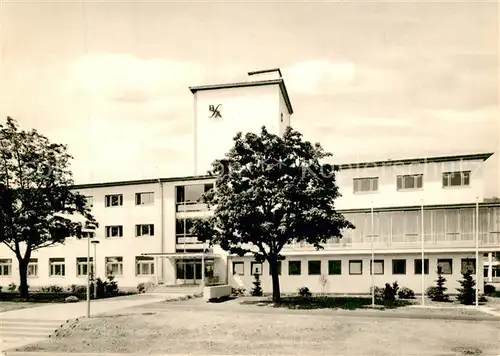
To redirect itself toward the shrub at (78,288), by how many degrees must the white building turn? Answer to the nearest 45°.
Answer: approximately 90° to its right

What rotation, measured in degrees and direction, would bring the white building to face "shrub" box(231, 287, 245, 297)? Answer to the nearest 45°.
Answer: approximately 45° to its right

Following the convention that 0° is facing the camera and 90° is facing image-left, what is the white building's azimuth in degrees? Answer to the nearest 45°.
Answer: approximately 0°

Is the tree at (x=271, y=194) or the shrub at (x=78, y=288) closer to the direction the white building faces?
the tree

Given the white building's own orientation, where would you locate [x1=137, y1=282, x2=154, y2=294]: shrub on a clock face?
The shrub is roughly at 3 o'clock from the white building.

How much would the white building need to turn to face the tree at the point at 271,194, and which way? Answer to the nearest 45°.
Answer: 0° — it already faces it
